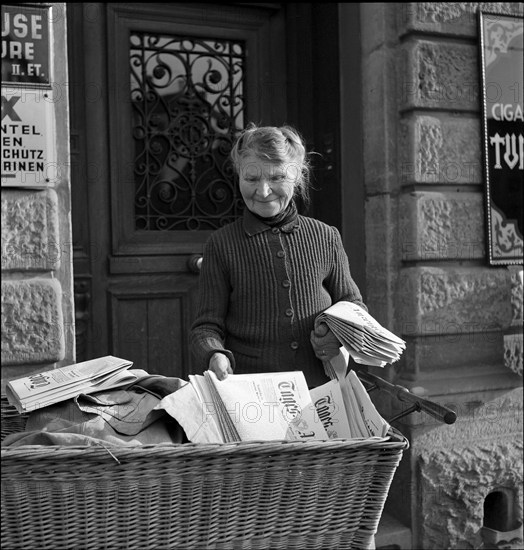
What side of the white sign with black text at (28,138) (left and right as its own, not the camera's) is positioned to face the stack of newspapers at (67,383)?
front

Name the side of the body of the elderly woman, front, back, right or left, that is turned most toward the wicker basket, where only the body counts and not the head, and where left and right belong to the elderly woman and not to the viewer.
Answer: front

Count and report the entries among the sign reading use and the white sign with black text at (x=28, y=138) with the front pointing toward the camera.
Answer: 2

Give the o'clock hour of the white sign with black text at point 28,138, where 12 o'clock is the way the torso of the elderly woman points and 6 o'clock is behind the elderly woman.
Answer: The white sign with black text is roughly at 4 o'clock from the elderly woman.

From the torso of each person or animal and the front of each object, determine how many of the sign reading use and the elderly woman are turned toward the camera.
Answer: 2

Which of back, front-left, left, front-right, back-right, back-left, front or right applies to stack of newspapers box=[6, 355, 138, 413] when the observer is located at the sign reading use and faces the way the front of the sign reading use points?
front

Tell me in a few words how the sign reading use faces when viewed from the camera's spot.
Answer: facing the viewer

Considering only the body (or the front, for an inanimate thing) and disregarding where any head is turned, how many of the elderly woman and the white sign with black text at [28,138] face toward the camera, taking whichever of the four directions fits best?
2

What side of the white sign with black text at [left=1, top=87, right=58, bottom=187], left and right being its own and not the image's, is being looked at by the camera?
front

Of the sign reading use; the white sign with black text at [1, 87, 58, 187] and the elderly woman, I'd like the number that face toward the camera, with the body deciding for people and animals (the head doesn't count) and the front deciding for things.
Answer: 3

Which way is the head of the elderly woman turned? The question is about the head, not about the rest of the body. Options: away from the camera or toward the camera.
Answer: toward the camera

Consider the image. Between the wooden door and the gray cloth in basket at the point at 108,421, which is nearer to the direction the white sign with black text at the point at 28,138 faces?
the gray cloth in basket

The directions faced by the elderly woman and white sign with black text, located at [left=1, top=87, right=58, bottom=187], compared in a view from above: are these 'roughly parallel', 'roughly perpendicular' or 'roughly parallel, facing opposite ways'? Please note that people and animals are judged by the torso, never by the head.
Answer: roughly parallel

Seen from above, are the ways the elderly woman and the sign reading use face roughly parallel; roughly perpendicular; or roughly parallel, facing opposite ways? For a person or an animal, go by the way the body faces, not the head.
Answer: roughly parallel

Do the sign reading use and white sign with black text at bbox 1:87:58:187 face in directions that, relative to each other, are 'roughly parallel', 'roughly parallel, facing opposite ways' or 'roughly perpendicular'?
roughly parallel

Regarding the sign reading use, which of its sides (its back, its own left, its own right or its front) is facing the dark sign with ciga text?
left
